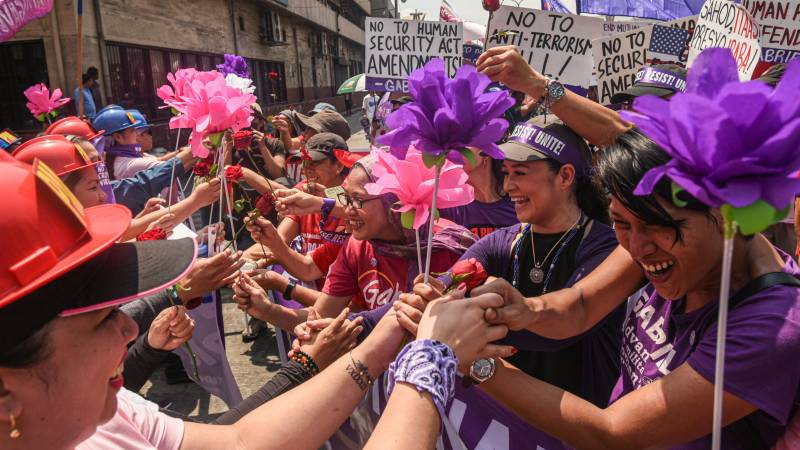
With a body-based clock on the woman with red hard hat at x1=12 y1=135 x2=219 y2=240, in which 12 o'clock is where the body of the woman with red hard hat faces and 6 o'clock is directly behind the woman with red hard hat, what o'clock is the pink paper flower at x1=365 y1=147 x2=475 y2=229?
The pink paper flower is roughly at 2 o'clock from the woman with red hard hat.

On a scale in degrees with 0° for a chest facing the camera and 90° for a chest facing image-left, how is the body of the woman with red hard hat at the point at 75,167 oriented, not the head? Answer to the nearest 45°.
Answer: approximately 270°

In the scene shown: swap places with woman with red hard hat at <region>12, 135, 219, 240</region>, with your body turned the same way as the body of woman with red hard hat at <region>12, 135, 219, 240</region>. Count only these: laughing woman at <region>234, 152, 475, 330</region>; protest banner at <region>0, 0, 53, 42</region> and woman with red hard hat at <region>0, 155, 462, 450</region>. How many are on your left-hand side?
1

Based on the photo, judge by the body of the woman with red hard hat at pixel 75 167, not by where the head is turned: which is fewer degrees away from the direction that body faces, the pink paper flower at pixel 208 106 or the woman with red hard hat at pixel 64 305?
the pink paper flower

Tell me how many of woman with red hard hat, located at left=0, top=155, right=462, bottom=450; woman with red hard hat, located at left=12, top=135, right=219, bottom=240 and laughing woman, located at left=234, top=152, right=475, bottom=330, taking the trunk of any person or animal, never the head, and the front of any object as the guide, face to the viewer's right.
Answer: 2

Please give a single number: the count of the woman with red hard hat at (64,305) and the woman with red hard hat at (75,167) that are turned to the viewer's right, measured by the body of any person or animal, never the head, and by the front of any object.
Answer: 2

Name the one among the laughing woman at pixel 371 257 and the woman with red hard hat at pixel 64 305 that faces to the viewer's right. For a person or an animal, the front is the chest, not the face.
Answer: the woman with red hard hat

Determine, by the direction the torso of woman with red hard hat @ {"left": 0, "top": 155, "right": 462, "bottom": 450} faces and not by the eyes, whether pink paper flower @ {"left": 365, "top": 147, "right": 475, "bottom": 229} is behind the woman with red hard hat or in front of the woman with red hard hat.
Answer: in front

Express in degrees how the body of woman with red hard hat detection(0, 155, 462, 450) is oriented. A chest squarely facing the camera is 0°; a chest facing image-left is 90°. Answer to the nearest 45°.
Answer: approximately 270°

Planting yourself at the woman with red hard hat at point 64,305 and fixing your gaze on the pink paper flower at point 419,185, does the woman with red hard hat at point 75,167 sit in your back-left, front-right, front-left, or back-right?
front-left

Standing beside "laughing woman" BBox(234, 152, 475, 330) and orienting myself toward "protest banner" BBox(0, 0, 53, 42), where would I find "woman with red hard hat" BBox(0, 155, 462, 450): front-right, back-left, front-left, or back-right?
back-left
